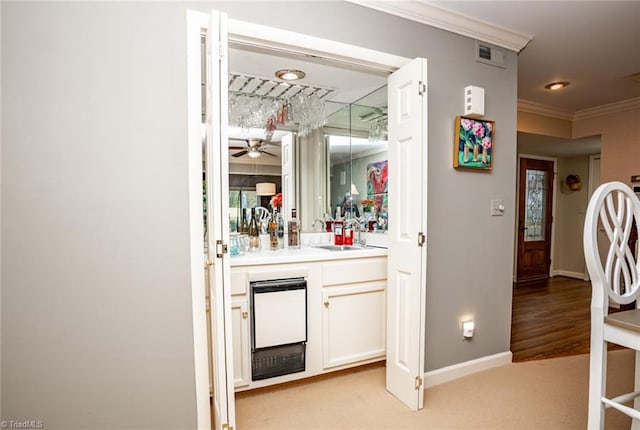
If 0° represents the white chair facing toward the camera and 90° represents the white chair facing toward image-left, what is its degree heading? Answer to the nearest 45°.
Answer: approximately 315°

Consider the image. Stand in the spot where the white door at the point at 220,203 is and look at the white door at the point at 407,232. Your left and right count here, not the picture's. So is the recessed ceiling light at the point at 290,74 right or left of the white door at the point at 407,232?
left

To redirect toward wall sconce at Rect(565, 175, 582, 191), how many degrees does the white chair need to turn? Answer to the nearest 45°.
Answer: approximately 135° to its left

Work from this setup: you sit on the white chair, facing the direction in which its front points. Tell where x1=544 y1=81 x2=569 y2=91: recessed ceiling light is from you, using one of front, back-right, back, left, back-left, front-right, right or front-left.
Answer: back-left
